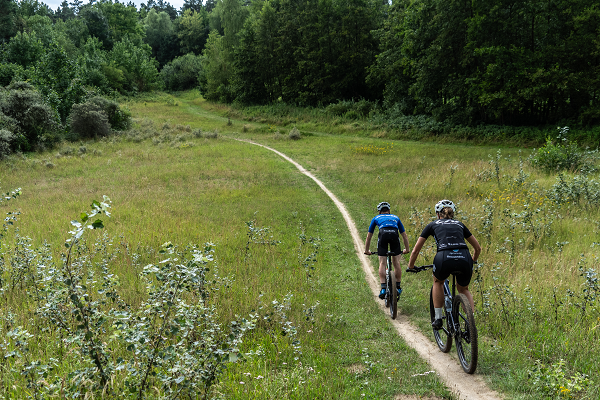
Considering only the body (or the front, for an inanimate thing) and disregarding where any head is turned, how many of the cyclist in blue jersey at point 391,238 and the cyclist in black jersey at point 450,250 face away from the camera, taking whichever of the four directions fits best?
2

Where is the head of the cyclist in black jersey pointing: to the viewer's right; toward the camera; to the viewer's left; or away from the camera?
away from the camera

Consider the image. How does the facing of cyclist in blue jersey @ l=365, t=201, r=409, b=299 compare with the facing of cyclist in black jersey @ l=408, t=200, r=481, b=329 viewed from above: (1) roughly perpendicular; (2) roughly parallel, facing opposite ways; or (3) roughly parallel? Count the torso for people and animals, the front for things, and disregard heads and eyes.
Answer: roughly parallel

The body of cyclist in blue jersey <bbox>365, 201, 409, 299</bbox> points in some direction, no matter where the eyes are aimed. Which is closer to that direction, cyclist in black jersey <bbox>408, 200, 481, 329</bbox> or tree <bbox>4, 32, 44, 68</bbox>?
the tree

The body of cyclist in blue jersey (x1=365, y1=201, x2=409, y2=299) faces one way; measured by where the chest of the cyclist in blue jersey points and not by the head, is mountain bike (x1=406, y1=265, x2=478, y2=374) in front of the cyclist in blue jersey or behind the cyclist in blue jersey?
behind

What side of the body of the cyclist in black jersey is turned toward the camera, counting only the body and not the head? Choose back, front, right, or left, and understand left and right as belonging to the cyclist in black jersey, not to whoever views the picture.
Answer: back

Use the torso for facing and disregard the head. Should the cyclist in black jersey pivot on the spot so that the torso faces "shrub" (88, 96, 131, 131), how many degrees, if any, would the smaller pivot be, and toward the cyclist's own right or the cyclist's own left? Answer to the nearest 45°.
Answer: approximately 45° to the cyclist's own left

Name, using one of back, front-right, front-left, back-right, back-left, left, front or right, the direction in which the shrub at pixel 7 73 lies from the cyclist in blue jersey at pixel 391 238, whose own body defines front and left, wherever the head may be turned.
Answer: front-left

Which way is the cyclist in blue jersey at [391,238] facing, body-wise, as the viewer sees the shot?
away from the camera
